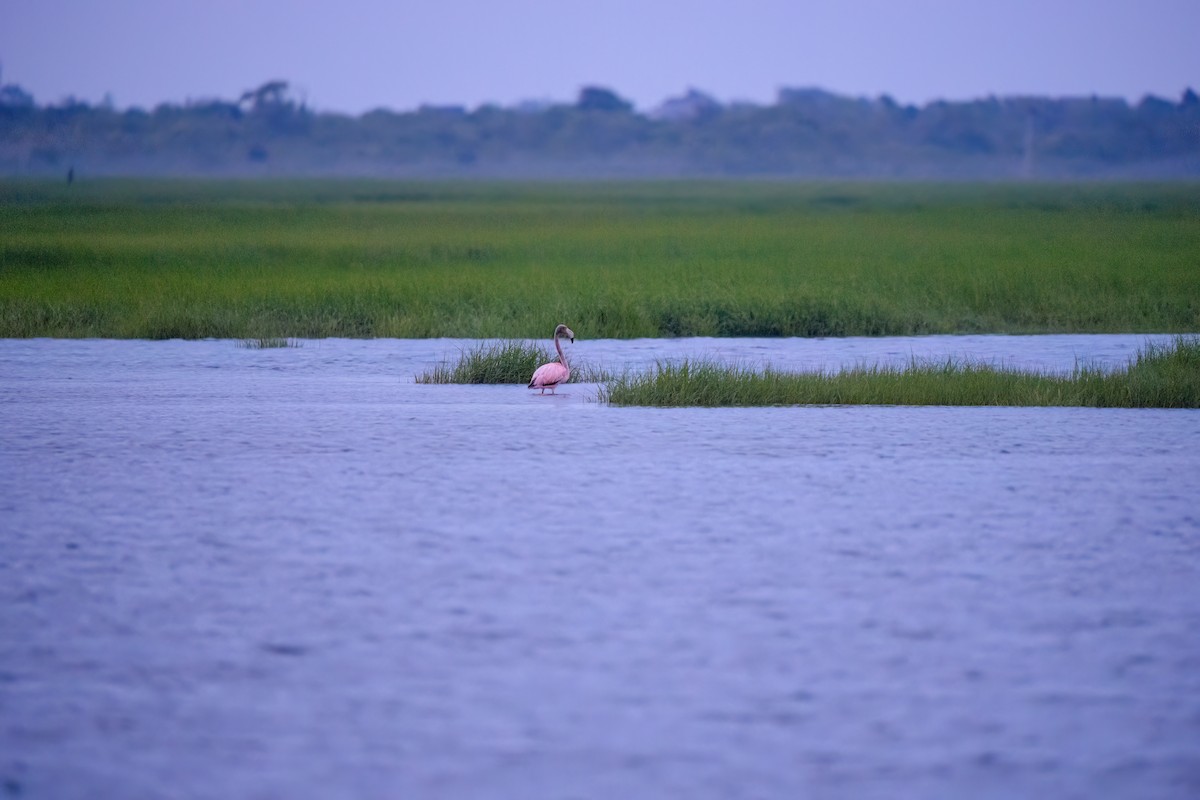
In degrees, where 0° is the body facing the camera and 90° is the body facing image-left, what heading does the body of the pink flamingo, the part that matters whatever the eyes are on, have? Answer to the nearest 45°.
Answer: approximately 270°

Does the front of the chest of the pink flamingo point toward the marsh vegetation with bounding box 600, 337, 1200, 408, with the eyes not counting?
yes

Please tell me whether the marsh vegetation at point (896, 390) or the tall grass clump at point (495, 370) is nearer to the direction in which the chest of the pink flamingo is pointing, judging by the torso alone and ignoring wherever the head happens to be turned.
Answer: the marsh vegetation

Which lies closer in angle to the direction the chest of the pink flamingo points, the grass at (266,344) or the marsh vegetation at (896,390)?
the marsh vegetation

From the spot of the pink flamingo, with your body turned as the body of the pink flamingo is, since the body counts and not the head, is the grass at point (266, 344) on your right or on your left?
on your left

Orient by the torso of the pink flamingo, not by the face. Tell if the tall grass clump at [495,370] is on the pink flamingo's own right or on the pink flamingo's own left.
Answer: on the pink flamingo's own left
